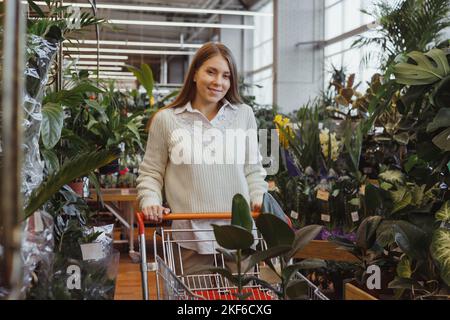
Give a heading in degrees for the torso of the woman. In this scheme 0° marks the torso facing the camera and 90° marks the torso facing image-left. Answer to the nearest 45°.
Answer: approximately 0°

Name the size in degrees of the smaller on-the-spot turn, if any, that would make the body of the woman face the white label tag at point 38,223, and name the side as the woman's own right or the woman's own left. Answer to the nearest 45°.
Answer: approximately 45° to the woman's own right

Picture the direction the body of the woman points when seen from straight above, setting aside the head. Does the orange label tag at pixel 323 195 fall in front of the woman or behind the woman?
behind

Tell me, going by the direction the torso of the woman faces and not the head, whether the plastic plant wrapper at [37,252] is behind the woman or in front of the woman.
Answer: in front
